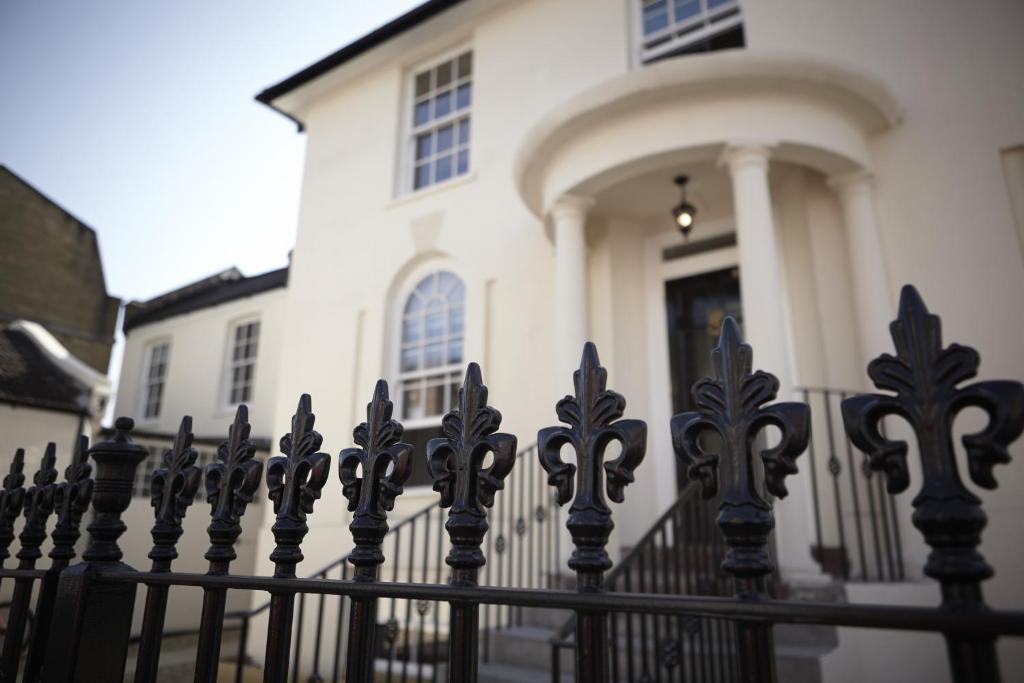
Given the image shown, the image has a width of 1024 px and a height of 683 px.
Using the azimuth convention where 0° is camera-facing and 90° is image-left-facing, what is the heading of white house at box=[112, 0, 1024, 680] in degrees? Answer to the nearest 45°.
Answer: approximately 45°
